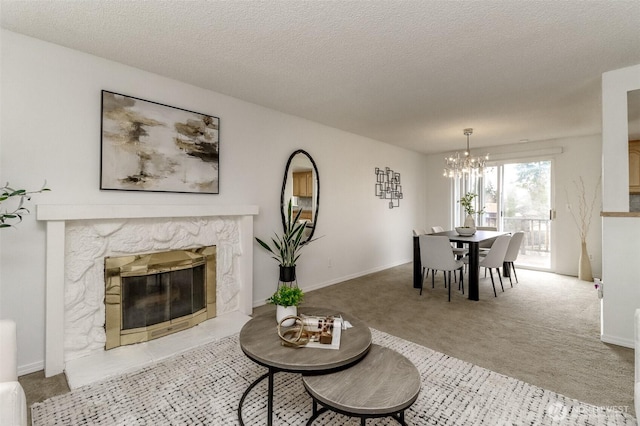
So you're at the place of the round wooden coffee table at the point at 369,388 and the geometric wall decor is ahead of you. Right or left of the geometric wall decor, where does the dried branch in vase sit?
right

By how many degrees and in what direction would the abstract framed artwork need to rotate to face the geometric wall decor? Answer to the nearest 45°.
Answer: approximately 45° to its left

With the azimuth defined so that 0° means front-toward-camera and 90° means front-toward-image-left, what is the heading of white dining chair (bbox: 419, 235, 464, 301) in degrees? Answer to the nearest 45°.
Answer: approximately 225°

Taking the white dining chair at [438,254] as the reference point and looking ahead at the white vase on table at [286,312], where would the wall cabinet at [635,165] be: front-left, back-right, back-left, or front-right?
back-left

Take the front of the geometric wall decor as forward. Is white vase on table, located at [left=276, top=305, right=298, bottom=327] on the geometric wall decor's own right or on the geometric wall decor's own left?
on the geometric wall decor's own right

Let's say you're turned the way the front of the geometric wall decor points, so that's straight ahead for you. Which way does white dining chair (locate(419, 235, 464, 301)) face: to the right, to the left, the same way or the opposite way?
to the left

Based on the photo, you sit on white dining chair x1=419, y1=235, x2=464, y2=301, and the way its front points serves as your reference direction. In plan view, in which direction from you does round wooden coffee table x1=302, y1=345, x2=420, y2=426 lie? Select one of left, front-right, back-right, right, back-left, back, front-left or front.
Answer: back-right

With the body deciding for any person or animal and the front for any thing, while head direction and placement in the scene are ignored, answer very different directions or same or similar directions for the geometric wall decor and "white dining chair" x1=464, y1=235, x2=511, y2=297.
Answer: very different directions

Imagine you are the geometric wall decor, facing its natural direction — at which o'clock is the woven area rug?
The woven area rug is roughly at 2 o'clock from the geometric wall decor.

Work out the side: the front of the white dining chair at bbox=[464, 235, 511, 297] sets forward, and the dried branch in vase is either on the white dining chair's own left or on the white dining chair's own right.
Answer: on the white dining chair's own right

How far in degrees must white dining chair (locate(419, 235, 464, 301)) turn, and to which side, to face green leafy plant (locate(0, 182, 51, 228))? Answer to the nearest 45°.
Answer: approximately 180°
